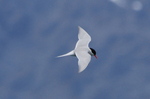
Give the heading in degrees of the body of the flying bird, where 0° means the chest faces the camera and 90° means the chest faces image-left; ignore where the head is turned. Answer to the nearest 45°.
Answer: approximately 270°
